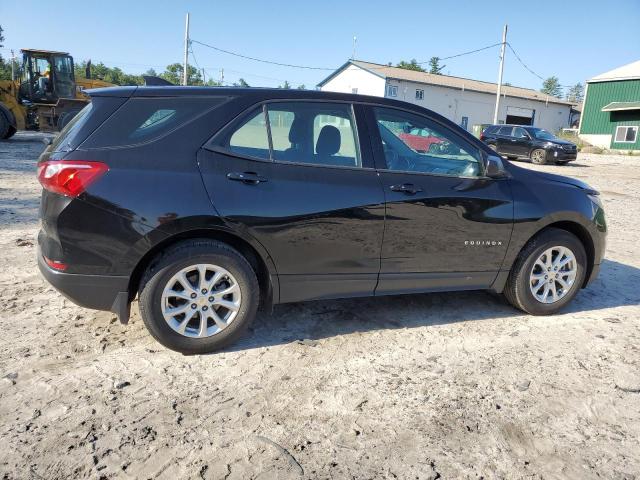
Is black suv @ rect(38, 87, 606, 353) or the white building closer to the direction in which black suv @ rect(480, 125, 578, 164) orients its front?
the black suv

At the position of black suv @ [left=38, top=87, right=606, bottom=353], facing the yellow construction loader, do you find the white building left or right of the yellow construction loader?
right

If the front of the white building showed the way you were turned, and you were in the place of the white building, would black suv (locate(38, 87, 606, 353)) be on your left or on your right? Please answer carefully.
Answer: on your right

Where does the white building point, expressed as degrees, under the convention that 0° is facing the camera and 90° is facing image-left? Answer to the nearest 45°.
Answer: approximately 315°

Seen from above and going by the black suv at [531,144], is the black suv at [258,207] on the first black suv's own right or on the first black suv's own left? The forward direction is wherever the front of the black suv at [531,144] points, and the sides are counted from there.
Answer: on the first black suv's own right

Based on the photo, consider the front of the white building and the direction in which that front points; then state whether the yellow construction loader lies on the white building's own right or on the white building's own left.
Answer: on the white building's own right

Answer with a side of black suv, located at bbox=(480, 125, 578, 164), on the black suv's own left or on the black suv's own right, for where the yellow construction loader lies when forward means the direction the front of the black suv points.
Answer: on the black suv's own right
